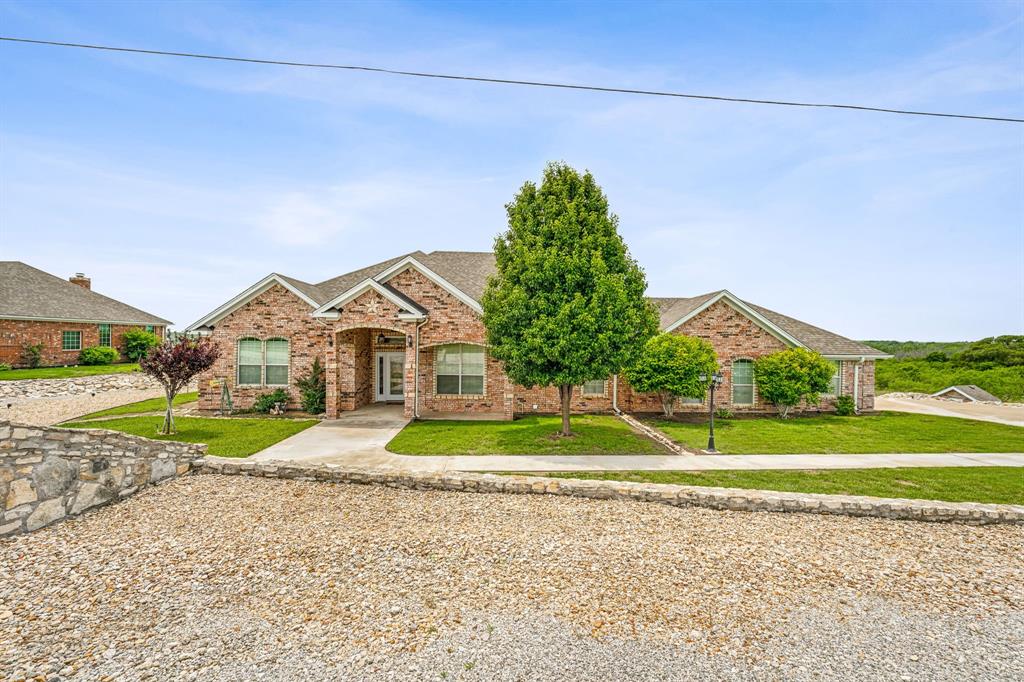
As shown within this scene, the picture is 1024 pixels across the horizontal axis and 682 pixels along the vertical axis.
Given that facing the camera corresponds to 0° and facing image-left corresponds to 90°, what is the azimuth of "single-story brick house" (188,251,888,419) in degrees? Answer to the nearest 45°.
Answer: approximately 0°

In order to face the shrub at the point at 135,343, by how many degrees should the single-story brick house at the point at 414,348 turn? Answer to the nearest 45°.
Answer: approximately 135° to its right

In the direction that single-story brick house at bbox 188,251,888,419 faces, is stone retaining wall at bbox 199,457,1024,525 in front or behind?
in front

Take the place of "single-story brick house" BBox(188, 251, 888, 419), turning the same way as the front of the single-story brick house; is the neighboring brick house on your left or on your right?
on your right

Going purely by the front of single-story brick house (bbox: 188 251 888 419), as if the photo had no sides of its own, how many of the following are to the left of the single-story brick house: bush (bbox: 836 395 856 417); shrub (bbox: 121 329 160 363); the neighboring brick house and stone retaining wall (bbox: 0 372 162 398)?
1

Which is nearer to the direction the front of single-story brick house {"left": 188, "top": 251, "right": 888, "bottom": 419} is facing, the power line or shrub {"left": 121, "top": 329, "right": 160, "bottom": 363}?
the power line

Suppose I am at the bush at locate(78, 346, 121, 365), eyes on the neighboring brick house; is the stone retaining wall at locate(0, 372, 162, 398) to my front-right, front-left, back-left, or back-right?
back-left

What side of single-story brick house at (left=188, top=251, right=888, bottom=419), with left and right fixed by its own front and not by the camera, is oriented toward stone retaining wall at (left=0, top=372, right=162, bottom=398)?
right

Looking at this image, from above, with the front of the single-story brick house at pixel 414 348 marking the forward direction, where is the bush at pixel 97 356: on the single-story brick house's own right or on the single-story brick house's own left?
on the single-story brick house's own right
